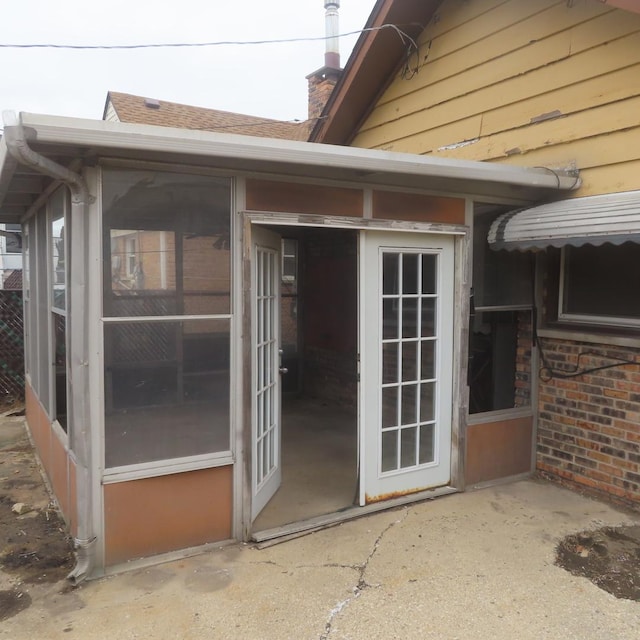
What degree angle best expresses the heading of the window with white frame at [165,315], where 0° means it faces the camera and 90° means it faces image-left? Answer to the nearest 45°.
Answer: approximately 315°

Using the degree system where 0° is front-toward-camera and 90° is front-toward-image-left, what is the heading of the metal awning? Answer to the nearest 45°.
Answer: approximately 45°

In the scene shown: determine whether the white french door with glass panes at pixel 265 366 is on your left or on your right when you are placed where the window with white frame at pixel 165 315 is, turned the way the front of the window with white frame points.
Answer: on your left

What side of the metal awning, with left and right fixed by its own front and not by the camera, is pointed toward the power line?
right

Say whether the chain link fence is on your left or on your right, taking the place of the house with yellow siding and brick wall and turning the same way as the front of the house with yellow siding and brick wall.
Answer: on your right

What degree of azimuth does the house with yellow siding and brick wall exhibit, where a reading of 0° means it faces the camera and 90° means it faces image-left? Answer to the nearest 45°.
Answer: approximately 45°
